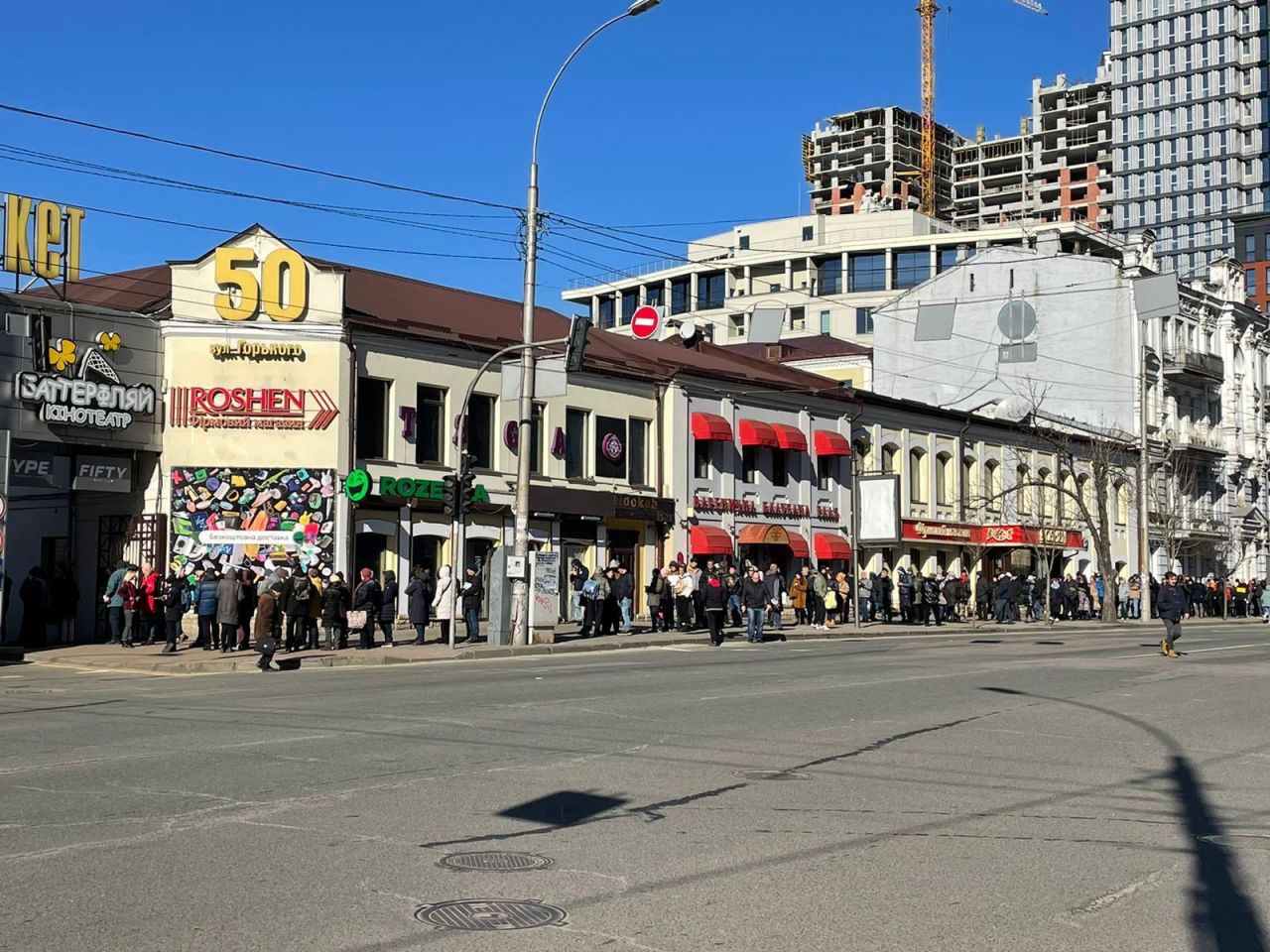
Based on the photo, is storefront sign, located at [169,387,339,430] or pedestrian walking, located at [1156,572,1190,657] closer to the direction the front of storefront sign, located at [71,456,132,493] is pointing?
the pedestrian walking

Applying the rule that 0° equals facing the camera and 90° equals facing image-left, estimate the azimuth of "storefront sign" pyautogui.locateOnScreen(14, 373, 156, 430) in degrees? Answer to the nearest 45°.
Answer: approximately 0°

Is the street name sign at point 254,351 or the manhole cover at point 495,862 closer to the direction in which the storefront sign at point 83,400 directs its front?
the manhole cover

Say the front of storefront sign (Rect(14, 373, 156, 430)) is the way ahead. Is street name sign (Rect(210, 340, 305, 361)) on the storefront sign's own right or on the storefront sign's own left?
on the storefront sign's own left

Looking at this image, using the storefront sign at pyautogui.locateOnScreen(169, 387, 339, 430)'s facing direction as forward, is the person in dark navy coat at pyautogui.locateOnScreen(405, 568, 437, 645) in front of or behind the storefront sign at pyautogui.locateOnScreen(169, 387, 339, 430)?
in front

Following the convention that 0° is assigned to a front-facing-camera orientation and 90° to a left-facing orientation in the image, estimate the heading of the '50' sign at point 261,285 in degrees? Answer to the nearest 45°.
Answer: approximately 0°
